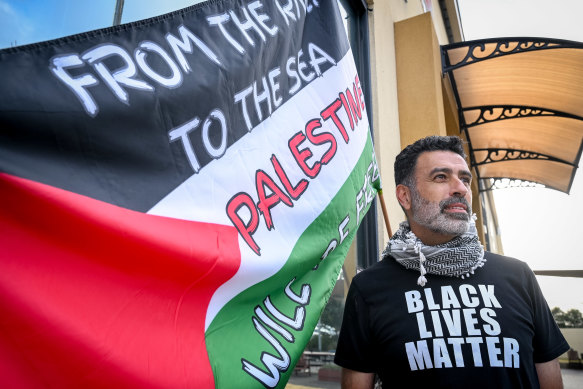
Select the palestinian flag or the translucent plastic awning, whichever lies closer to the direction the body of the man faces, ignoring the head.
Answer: the palestinian flag

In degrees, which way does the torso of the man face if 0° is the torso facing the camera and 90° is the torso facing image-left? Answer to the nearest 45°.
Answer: approximately 0°

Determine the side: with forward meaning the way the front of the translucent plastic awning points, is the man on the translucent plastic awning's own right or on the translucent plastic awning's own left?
on the translucent plastic awning's own right
